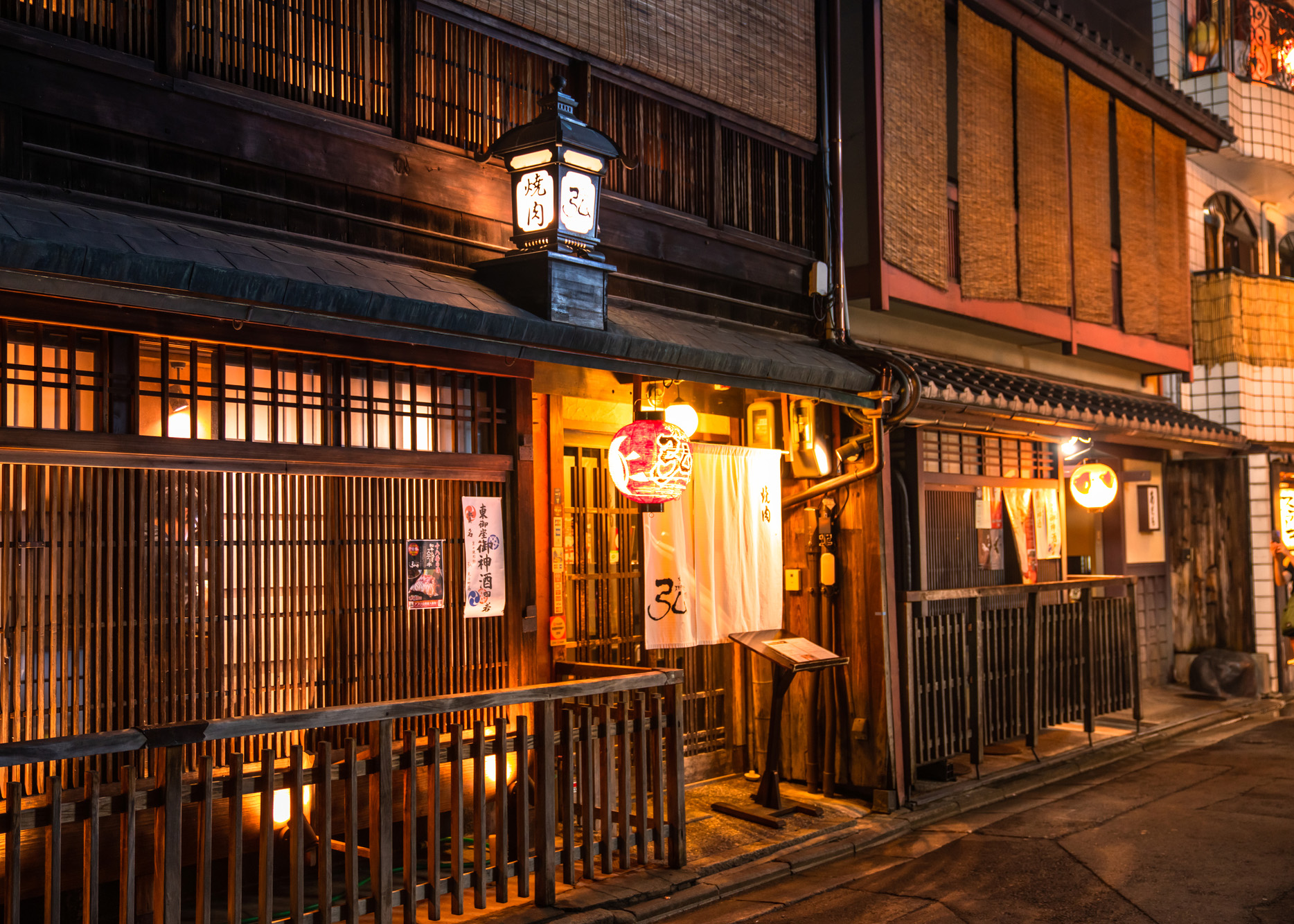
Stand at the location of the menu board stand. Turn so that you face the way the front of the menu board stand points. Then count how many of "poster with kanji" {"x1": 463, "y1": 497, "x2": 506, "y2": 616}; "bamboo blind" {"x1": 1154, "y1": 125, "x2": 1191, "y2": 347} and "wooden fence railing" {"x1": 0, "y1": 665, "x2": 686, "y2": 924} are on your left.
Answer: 1

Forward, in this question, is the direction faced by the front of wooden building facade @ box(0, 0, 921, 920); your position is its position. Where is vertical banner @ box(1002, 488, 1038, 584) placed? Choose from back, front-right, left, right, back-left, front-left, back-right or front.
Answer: left

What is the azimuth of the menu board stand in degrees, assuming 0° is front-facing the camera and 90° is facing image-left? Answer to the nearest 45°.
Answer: approximately 315°

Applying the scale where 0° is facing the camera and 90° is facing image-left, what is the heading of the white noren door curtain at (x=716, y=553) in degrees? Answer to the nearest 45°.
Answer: approximately 315°

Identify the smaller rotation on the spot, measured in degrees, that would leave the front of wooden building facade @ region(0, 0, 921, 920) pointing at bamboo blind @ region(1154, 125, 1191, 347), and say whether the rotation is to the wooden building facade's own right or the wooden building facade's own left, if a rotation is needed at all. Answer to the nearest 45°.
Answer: approximately 90° to the wooden building facade's own left

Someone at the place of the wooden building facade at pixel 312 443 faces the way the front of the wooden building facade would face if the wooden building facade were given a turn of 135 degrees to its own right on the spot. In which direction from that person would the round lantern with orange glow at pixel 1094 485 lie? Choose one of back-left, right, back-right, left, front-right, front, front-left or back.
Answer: back-right

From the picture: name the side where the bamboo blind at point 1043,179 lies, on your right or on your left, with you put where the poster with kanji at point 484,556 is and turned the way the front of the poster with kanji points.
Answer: on your left

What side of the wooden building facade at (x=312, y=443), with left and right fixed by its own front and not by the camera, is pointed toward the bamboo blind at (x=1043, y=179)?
left

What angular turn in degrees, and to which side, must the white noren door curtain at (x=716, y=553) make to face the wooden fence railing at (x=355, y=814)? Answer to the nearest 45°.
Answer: approximately 90° to its right

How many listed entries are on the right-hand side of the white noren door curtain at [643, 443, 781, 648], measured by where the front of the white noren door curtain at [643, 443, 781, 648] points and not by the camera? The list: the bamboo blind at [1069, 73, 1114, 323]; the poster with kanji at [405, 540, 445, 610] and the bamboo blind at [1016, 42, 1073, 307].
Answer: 1

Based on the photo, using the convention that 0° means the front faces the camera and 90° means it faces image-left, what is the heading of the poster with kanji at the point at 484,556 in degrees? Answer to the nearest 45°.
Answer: approximately 315°

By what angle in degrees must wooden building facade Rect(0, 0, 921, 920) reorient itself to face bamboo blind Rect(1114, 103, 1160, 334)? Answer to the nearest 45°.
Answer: approximately 90° to its left

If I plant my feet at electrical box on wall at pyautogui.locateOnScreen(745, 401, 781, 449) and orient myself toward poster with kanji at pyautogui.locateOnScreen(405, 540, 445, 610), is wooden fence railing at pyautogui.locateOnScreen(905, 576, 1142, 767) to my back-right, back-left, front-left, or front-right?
back-left

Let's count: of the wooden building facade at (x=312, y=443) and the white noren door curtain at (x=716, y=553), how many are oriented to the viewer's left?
0
